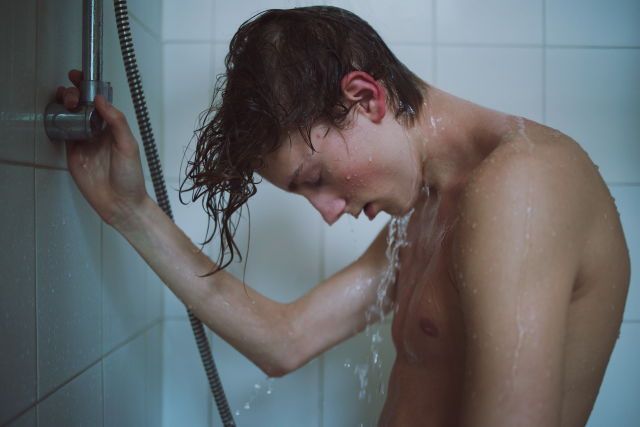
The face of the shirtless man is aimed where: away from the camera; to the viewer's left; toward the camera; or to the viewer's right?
to the viewer's left

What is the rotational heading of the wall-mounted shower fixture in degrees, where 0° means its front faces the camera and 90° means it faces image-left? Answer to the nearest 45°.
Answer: approximately 270°

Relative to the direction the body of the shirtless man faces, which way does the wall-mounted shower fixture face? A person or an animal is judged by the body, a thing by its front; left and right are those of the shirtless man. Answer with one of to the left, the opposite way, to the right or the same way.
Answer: the opposite way

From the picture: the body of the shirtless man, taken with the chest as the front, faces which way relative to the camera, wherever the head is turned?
to the viewer's left

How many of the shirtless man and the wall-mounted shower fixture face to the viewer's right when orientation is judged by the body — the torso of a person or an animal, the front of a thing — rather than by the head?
1
